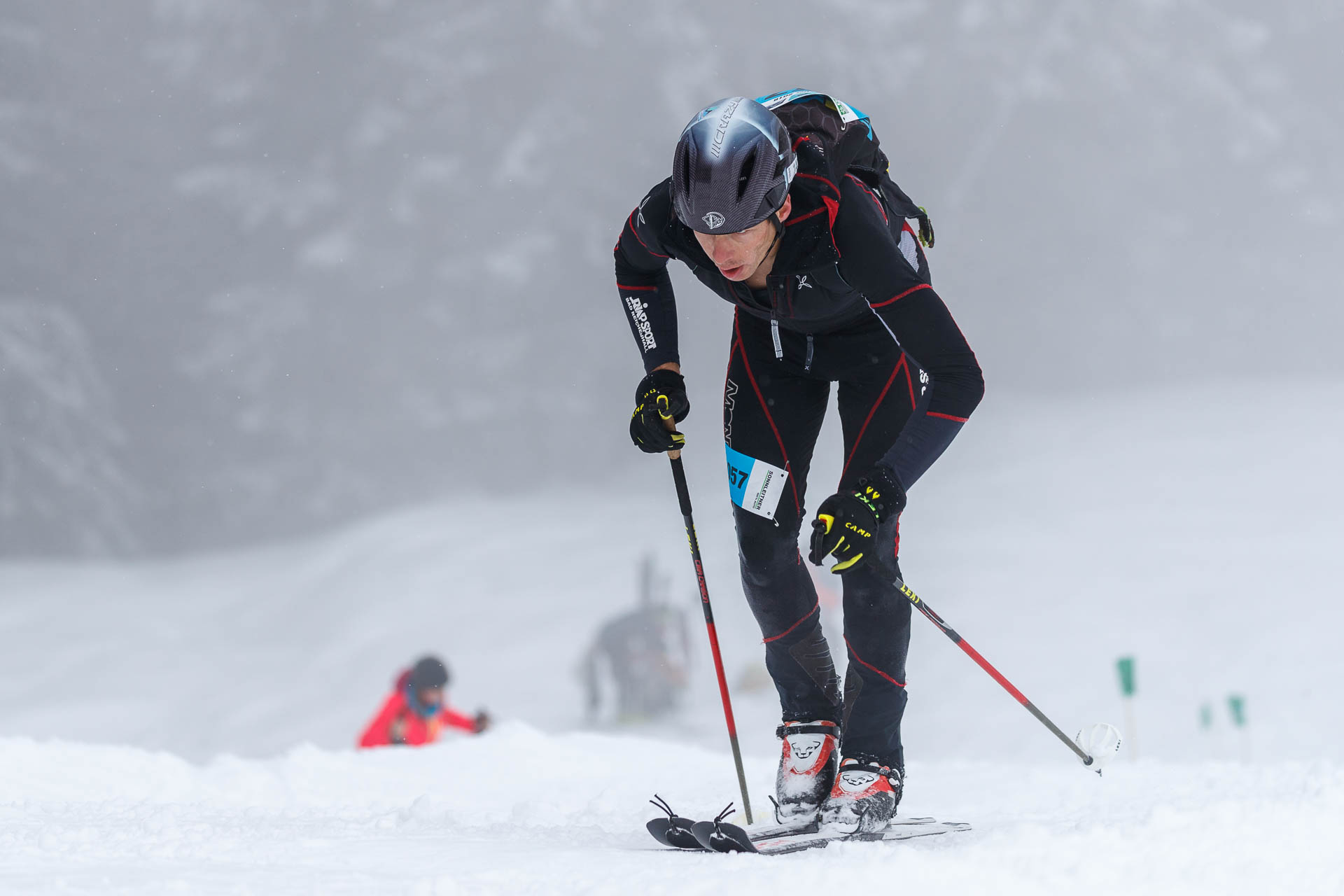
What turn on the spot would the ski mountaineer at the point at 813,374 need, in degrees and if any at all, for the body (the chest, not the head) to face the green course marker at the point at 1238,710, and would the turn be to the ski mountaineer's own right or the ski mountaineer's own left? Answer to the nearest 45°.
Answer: approximately 180°

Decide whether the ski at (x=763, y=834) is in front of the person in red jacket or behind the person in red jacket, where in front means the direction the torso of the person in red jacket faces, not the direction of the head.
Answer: in front

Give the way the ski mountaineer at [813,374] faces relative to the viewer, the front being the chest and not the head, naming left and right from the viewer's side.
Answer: facing the viewer and to the left of the viewer

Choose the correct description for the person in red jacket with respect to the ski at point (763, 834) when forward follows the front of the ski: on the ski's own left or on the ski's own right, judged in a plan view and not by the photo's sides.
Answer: on the ski's own right

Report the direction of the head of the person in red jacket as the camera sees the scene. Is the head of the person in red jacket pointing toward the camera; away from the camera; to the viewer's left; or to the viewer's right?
toward the camera

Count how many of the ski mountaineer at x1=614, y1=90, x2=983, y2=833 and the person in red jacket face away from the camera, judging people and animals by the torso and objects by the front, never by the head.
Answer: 0

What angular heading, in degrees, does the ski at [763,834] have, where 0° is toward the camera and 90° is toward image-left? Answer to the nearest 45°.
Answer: approximately 45°

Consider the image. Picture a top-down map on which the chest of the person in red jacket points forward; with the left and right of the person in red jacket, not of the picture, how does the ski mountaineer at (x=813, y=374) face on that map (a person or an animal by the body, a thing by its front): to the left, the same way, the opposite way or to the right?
to the right

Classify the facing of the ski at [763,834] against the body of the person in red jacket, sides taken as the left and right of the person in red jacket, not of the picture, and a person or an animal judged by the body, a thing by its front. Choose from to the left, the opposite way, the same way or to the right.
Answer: to the right

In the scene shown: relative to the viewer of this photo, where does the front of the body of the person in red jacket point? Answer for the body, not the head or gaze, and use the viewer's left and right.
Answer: facing the viewer and to the right of the viewer

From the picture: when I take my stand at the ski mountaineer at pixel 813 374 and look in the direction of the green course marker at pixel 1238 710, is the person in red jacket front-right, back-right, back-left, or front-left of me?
front-left
